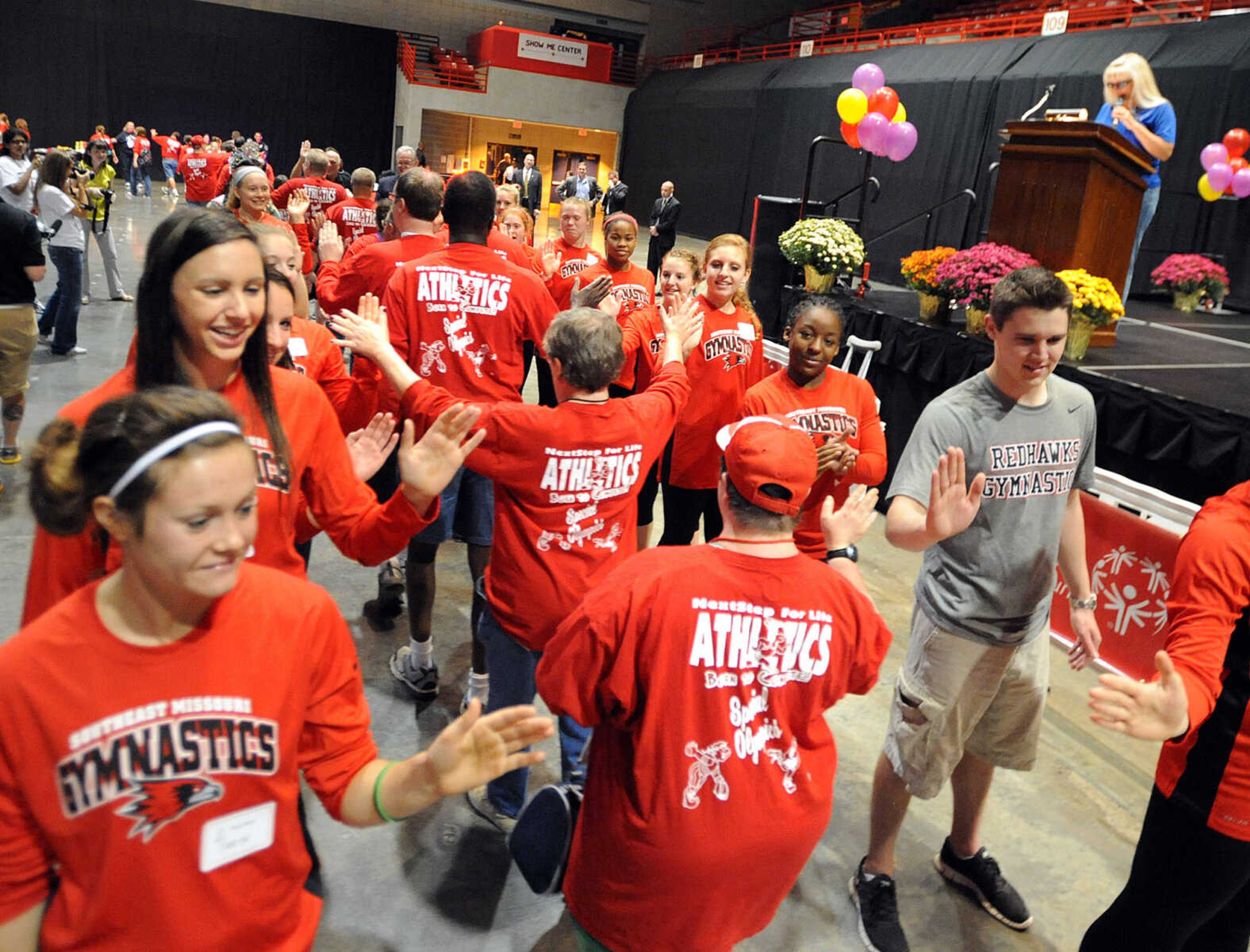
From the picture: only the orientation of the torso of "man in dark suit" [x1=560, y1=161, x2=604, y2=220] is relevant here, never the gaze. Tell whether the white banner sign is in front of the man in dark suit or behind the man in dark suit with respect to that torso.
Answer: behind

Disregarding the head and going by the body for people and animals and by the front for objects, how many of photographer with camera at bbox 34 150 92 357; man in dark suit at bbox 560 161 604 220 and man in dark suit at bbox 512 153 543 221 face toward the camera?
2

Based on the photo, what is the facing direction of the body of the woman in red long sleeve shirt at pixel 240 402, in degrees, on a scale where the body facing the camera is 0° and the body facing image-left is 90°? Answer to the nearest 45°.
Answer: approximately 315°

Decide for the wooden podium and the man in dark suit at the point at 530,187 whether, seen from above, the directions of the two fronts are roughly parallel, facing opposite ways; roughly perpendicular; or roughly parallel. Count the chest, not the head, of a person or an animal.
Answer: roughly perpendicular

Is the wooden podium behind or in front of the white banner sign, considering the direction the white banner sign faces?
in front

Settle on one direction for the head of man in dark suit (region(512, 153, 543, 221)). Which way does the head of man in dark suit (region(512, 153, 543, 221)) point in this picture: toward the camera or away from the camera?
toward the camera

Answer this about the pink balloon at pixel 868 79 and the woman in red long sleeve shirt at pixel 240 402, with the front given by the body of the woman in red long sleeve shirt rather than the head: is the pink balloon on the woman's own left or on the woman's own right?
on the woman's own left

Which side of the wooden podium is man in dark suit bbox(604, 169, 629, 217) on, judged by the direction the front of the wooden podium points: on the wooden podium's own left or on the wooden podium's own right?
on the wooden podium's own right

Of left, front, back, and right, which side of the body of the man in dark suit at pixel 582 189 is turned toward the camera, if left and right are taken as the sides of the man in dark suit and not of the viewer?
front

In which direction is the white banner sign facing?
toward the camera
